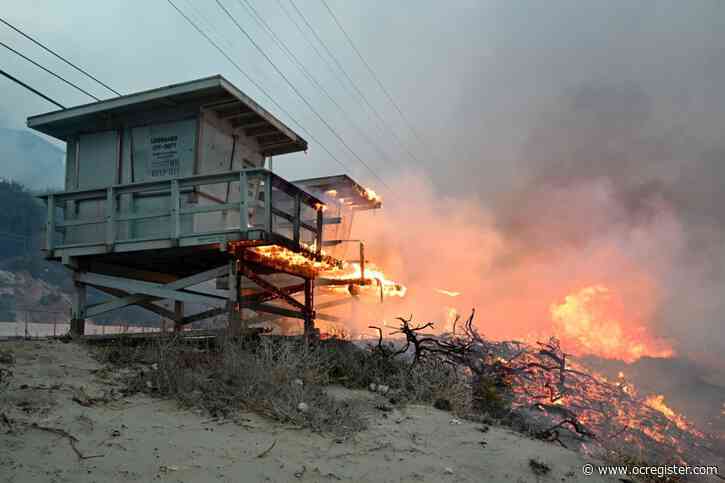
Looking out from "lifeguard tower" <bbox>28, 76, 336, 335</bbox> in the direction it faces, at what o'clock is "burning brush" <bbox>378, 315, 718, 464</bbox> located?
The burning brush is roughly at 8 o'clock from the lifeguard tower.

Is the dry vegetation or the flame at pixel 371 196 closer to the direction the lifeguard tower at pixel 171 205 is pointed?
the dry vegetation

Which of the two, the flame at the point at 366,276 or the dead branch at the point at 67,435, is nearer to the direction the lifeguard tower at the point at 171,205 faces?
the dead branch

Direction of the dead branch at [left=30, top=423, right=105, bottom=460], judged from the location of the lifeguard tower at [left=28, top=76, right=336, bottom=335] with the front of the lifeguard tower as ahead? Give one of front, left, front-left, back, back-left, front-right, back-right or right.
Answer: front-left

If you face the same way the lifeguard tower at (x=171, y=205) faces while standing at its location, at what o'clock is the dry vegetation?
The dry vegetation is roughly at 10 o'clock from the lifeguard tower.

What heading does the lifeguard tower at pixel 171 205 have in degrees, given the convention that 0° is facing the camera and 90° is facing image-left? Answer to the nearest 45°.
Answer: approximately 45°

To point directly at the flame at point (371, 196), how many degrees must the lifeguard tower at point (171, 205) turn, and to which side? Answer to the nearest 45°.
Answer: approximately 180°

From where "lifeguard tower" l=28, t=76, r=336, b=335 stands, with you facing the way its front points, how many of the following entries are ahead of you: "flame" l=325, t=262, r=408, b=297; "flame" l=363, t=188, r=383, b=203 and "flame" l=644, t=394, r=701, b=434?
0

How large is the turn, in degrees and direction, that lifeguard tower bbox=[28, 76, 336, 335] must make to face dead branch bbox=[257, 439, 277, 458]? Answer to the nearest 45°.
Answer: approximately 45° to its left

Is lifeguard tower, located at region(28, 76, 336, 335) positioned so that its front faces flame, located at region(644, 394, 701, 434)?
no

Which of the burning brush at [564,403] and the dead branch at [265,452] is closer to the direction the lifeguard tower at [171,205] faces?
the dead branch

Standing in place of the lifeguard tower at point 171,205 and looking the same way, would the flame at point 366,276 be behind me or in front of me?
behind
